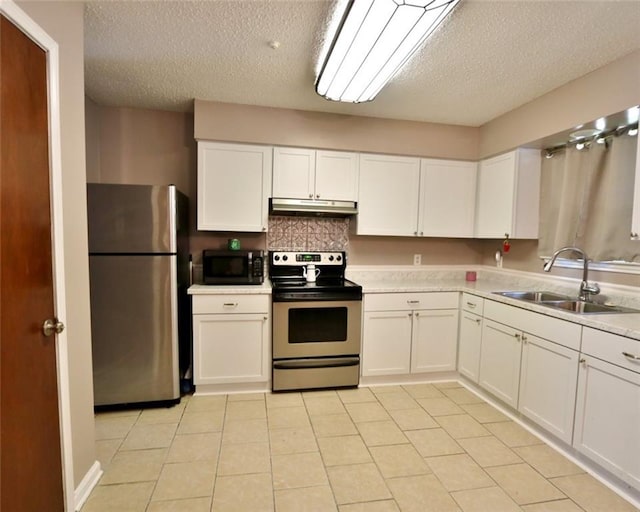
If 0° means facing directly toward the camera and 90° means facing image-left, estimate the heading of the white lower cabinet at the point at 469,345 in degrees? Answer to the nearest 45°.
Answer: approximately 45°

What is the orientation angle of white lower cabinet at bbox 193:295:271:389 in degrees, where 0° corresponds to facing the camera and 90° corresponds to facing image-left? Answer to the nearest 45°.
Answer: approximately 0°

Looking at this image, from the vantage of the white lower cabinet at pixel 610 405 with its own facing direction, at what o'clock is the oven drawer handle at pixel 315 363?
The oven drawer handle is roughly at 1 o'clock from the white lower cabinet.

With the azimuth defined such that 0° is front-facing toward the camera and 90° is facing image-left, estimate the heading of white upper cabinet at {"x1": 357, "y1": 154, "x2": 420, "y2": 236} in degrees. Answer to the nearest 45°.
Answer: approximately 0°

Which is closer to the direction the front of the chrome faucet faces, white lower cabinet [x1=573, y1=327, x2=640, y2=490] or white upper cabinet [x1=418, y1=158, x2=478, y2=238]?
the white upper cabinet

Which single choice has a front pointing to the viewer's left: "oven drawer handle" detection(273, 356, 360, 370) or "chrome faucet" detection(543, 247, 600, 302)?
the chrome faucet

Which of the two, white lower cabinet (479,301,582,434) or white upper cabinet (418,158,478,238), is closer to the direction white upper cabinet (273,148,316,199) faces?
the white lower cabinet

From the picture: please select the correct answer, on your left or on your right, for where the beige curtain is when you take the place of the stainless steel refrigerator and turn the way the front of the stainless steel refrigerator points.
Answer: on your left

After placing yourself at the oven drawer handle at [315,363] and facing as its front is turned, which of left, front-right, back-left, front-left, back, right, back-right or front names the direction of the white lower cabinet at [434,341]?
left
